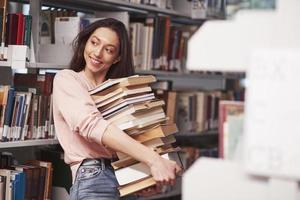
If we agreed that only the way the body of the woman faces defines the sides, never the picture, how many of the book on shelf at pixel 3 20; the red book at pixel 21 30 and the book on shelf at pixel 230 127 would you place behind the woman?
2

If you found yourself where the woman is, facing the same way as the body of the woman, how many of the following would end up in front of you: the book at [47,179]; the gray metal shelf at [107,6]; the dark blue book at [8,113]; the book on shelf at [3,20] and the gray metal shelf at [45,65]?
0

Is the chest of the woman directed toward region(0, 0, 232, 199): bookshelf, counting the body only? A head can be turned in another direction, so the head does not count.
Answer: no

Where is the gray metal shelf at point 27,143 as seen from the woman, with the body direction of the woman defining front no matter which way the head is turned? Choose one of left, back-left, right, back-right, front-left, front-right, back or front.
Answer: back

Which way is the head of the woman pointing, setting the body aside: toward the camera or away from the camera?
toward the camera

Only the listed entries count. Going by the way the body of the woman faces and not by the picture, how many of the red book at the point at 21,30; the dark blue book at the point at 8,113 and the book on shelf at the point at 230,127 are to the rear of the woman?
2

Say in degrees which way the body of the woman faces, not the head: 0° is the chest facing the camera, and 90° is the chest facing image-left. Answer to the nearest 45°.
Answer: approximately 315°

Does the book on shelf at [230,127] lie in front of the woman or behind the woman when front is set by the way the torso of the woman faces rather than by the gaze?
in front

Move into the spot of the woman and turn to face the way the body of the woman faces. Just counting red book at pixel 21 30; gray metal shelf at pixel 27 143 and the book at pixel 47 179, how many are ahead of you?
0

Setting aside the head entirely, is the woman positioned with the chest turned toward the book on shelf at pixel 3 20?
no

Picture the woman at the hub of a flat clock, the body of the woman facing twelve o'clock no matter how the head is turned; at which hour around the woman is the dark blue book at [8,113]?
The dark blue book is roughly at 6 o'clock from the woman.

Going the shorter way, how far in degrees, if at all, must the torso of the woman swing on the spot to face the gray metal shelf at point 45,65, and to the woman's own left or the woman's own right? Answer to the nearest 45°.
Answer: approximately 180°

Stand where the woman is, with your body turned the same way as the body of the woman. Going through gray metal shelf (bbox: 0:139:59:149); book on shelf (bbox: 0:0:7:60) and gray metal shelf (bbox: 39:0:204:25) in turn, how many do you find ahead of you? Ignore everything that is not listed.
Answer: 0

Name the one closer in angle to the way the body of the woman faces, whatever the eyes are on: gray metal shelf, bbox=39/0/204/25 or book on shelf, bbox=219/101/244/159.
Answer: the book on shelf

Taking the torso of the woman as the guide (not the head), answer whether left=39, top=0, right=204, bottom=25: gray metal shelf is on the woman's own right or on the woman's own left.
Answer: on the woman's own left

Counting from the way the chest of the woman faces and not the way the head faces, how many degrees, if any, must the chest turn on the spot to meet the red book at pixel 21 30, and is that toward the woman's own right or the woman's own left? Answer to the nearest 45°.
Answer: approximately 180°
